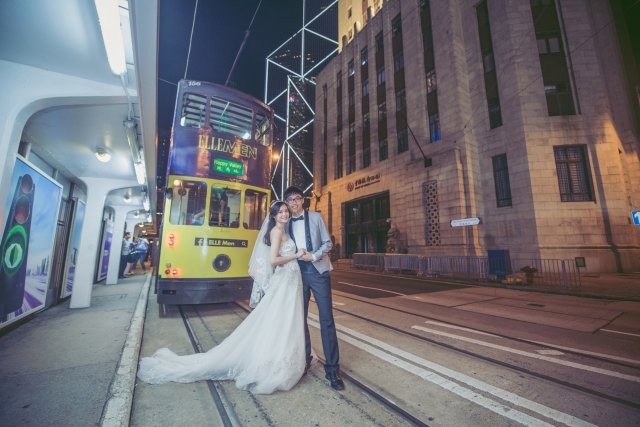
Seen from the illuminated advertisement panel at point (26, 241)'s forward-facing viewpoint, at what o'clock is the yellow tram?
The yellow tram is roughly at 11 o'clock from the illuminated advertisement panel.

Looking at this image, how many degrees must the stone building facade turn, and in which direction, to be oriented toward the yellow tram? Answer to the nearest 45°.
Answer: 0° — it already faces it

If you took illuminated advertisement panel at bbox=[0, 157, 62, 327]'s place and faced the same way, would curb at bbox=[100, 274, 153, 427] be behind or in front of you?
in front

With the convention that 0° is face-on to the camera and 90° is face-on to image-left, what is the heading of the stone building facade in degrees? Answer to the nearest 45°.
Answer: approximately 45°

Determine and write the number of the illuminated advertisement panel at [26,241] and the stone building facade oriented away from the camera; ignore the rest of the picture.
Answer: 0

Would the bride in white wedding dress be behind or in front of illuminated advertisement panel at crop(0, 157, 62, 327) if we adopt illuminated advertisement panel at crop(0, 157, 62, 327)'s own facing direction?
in front

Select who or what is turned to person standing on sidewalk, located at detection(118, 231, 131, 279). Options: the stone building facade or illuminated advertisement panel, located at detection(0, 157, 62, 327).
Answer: the stone building facade

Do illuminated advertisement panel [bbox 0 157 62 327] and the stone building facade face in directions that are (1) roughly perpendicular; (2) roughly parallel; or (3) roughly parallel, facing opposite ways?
roughly parallel, facing opposite ways

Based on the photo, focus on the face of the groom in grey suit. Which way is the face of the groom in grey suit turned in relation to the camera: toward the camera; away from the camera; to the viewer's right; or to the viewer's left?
toward the camera

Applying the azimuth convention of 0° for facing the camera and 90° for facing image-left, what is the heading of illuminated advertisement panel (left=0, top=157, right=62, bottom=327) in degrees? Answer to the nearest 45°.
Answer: approximately 315°
